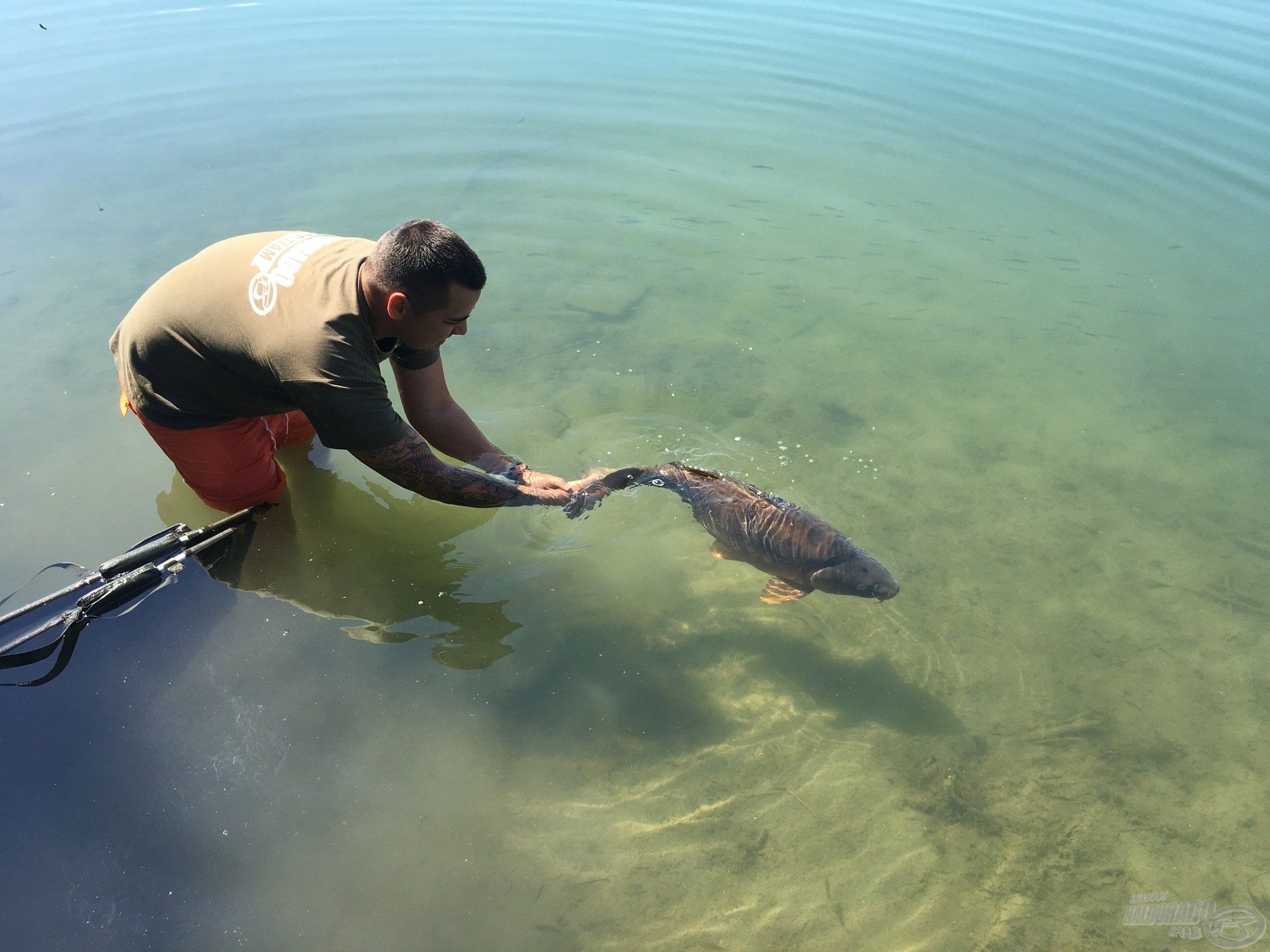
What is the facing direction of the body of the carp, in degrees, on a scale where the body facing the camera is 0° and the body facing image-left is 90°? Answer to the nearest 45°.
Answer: approximately 315°

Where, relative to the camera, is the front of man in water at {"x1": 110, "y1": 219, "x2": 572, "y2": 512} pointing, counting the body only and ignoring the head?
to the viewer's right

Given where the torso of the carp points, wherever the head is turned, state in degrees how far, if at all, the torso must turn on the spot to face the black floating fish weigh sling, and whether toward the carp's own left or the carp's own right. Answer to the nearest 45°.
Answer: approximately 135° to the carp's own right
